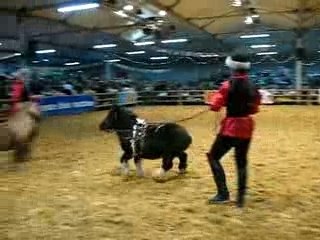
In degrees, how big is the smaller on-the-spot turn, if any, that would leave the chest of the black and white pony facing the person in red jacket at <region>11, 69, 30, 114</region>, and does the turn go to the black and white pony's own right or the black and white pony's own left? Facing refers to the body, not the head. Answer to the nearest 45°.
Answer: approximately 45° to the black and white pony's own right

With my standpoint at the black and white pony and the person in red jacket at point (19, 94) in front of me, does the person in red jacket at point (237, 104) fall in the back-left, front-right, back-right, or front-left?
back-left

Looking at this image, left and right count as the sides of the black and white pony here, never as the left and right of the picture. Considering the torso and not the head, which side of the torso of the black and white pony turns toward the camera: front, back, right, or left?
left

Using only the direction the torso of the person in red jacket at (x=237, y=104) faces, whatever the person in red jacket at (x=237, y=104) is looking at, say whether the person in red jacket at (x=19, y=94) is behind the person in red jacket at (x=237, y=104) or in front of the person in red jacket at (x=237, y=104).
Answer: in front

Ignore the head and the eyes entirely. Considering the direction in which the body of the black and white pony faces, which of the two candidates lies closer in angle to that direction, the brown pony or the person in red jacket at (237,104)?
the brown pony

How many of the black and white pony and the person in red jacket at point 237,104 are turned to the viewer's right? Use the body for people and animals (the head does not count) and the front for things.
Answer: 0

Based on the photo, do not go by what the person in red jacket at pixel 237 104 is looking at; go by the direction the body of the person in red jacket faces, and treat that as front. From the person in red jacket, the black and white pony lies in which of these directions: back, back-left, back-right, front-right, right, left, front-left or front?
front

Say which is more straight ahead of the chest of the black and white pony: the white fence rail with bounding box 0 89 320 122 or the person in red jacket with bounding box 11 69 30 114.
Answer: the person in red jacket

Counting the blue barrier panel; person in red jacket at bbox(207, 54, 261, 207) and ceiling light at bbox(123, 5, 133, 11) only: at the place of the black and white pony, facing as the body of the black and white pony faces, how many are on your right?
2

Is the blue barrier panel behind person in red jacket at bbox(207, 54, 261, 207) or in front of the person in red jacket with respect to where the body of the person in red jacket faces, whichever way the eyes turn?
in front

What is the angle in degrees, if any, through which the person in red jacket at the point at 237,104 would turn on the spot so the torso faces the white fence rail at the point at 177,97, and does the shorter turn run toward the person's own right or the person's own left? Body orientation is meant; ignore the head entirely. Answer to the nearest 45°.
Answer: approximately 45° to the person's own right

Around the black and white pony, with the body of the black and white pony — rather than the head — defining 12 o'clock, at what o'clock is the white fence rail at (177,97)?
The white fence rail is roughly at 3 o'clock from the black and white pony.

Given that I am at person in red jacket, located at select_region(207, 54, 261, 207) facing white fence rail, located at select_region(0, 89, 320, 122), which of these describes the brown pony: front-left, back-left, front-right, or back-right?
front-left

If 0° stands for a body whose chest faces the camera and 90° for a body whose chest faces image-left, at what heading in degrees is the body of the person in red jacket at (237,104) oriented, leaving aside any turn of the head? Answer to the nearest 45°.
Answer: approximately 135°

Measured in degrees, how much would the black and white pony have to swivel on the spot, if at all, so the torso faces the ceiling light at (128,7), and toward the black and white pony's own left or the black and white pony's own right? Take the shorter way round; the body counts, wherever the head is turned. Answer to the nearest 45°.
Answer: approximately 90° to the black and white pony's own right

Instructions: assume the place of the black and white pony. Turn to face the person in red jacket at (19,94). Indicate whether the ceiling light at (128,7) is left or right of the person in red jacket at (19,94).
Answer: right

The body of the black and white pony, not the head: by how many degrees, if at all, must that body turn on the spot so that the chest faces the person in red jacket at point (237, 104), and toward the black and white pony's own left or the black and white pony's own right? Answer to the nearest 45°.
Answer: approximately 135° to the black and white pony's own left
